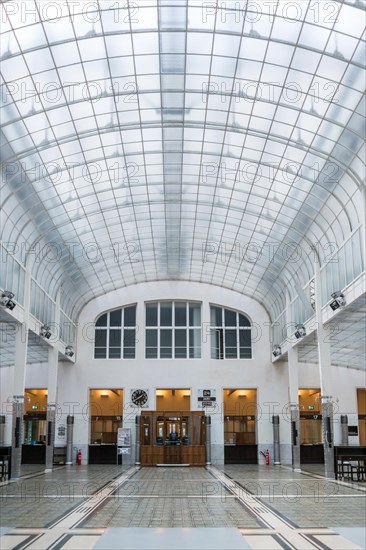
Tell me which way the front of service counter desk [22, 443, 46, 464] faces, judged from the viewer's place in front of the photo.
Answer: facing the viewer

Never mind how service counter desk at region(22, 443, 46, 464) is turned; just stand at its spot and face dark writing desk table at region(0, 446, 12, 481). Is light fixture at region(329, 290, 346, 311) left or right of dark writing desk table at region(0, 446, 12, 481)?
left

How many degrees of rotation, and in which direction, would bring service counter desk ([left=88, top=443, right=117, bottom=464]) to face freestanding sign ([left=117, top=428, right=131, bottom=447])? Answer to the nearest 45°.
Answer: approximately 45° to its left

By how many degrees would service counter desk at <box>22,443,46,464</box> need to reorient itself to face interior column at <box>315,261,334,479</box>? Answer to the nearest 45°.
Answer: approximately 45° to its left

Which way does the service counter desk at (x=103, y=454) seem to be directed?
toward the camera

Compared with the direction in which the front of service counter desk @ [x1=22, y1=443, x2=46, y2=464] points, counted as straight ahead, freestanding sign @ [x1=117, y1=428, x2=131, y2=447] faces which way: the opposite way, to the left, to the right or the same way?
the same way

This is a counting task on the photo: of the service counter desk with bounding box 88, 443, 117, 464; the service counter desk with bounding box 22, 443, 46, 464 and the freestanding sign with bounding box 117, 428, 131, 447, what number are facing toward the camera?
3

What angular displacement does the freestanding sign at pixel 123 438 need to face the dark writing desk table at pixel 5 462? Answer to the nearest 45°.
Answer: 0° — it already faces it

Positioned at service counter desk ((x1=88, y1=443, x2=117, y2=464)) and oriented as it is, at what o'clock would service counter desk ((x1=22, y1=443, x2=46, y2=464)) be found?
service counter desk ((x1=22, y1=443, x2=46, y2=464)) is roughly at 3 o'clock from service counter desk ((x1=88, y1=443, x2=117, y2=464)).

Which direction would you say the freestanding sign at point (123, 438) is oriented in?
toward the camera

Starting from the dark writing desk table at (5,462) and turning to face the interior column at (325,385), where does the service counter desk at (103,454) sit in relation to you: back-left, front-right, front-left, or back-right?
front-left

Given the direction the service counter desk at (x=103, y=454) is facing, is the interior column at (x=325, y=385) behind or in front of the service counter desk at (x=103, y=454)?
in front

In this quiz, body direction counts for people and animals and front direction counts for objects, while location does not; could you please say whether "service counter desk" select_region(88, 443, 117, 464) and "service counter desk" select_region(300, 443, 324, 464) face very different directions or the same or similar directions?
same or similar directions

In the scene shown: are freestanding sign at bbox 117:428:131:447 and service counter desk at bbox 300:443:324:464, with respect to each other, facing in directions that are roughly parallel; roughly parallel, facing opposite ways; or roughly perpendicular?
roughly parallel
